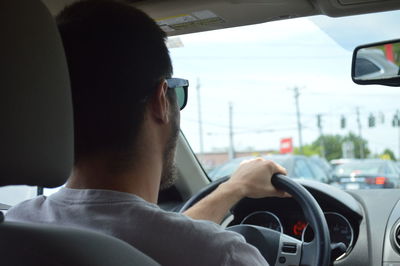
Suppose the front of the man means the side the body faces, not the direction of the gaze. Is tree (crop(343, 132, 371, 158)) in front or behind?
in front

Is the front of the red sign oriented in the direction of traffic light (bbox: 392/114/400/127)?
no

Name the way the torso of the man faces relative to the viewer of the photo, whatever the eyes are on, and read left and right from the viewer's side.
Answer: facing away from the viewer and to the right of the viewer

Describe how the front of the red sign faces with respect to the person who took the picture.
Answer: facing the viewer

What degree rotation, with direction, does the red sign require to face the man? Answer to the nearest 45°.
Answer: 0° — it already faces them

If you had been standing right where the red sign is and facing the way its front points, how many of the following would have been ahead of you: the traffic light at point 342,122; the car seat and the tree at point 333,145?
1

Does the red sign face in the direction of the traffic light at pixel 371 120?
no

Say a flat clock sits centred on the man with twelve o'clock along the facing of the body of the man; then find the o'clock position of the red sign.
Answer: The red sign is roughly at 11 o'clock from the man.

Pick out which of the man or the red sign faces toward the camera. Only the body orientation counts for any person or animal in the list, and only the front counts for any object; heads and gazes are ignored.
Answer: the red sign

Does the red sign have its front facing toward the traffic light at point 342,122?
no

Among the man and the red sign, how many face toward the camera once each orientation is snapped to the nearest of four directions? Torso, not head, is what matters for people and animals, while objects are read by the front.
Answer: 1

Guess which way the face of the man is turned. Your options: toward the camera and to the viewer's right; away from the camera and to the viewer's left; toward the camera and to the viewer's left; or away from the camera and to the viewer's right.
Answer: away from the camera and to the viewer's right
